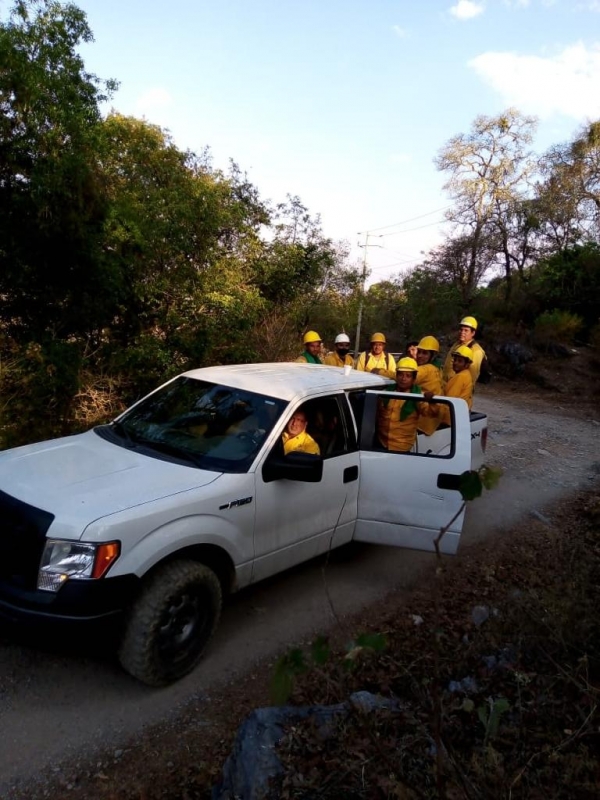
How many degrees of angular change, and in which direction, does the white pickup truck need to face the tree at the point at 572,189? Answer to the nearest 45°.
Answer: approximately 180°

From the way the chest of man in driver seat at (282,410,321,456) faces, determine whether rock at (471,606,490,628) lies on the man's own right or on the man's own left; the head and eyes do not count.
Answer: on the man's own left

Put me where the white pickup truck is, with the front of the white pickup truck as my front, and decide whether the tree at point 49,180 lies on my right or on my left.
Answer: on my right

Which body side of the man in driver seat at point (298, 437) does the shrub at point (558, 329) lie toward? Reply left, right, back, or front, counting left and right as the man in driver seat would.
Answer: back

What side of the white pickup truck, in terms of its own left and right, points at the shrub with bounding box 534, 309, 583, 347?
back

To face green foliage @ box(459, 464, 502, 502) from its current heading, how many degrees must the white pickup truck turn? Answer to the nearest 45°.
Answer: approximately 90° to its left

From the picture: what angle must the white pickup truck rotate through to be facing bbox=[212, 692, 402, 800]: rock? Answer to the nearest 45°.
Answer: approximately 45° to its left

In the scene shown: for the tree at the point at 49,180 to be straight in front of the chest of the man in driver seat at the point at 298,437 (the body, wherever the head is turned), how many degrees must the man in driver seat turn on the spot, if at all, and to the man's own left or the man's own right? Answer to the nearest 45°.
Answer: approximately 90° to the man's own right

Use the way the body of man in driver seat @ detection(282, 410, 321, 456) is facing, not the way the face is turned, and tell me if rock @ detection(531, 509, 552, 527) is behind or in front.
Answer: behind

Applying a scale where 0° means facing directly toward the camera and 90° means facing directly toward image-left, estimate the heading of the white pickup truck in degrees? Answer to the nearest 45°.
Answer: approximately 45°

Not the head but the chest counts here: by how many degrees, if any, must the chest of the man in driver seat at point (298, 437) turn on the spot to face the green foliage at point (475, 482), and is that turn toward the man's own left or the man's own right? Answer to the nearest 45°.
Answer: approximately 45° to the man's own left

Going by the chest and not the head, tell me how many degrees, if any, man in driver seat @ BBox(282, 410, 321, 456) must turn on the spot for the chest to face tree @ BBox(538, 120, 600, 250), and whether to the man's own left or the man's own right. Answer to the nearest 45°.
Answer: approximately 180°

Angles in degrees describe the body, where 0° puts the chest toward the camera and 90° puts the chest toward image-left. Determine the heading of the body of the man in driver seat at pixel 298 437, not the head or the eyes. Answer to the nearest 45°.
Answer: approximately 45°
